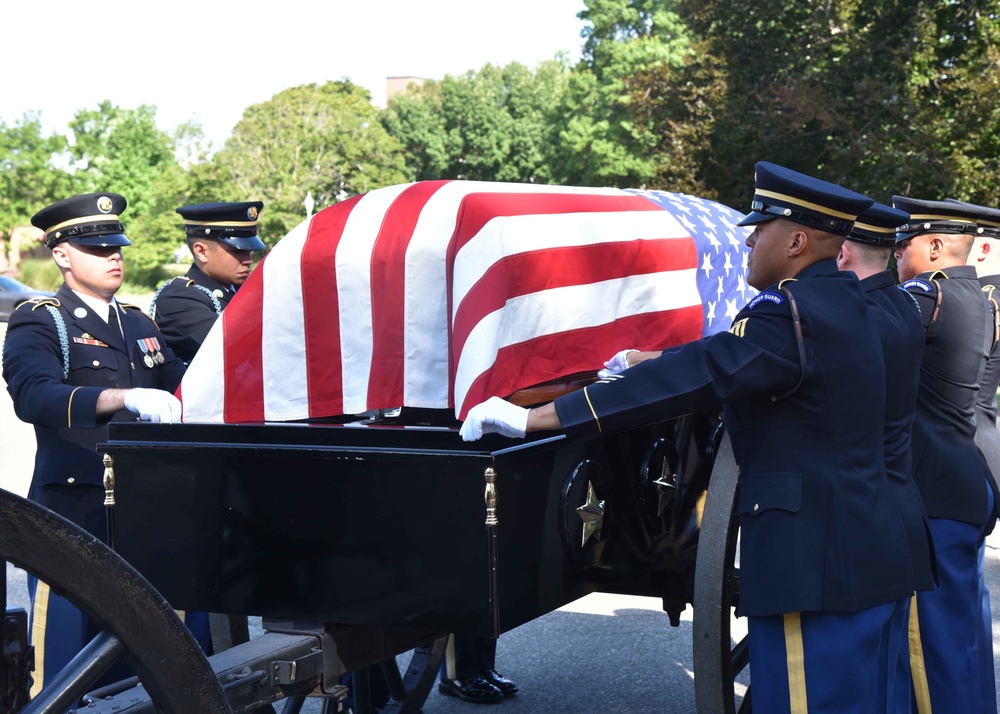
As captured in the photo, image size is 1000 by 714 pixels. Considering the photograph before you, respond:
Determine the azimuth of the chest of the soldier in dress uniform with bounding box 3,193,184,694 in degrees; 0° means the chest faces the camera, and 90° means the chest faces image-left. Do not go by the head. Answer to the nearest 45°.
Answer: approximately 315°

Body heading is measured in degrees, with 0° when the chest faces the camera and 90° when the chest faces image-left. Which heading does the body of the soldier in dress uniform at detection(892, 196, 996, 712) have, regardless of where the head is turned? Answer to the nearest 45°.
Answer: approximately 135°

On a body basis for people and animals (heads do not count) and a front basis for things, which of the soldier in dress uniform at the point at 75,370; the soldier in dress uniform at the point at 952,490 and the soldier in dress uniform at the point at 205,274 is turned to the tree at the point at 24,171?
the soldier in dress uniform at the point at 952,490

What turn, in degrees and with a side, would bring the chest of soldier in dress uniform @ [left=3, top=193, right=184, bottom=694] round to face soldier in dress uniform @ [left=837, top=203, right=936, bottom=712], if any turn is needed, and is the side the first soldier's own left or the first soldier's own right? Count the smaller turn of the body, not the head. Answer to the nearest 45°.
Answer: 0° — they already face them

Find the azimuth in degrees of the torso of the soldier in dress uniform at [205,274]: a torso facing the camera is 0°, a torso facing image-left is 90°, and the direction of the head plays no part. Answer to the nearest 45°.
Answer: approximately 315°
